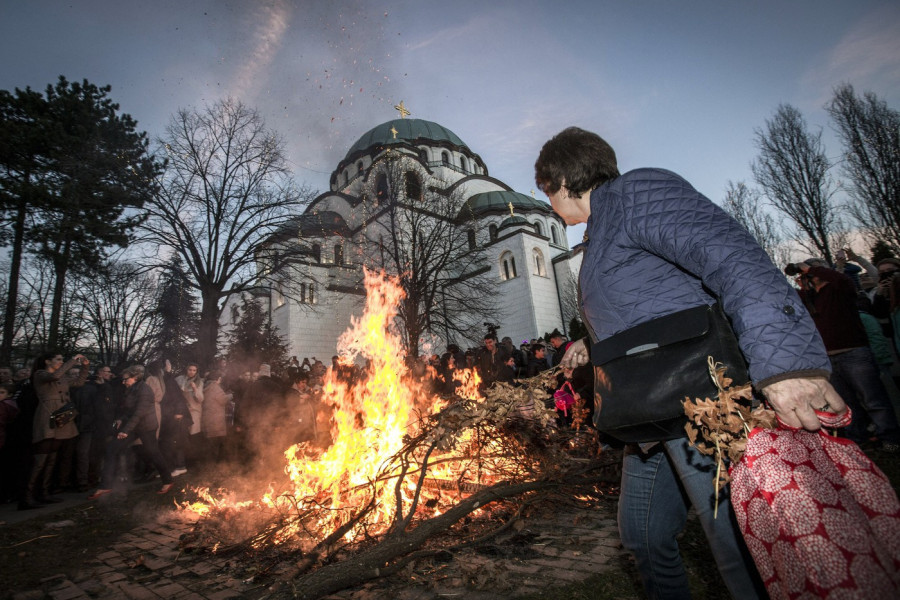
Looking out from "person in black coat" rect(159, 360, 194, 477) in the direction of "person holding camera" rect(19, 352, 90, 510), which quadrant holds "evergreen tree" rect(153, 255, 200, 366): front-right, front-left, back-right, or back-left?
back-right

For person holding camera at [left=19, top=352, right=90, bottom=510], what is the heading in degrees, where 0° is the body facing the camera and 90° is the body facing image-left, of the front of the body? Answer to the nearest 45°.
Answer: approximately 270°

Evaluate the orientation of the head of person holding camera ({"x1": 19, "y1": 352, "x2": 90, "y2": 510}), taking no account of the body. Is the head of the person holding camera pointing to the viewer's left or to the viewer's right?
to the viewer's right

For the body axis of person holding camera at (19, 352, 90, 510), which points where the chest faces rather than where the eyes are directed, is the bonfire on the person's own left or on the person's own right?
on the person's own right

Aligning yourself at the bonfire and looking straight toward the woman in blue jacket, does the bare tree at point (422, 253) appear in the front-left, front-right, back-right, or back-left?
back-left

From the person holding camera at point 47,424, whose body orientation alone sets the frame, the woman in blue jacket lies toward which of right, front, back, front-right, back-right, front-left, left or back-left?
right

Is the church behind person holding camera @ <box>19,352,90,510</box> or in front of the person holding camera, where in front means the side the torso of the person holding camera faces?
in front

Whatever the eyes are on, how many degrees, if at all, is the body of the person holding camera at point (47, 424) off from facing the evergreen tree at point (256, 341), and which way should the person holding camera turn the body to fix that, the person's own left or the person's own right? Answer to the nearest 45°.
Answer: approximately 45° to the person's own left

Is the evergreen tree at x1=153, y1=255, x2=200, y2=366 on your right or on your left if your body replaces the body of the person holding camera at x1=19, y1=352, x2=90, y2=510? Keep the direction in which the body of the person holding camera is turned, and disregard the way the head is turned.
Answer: on your left

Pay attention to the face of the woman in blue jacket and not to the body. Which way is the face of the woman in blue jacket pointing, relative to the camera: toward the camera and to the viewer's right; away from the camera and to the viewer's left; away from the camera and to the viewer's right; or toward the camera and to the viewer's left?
away from the camera and to the viewer's left
